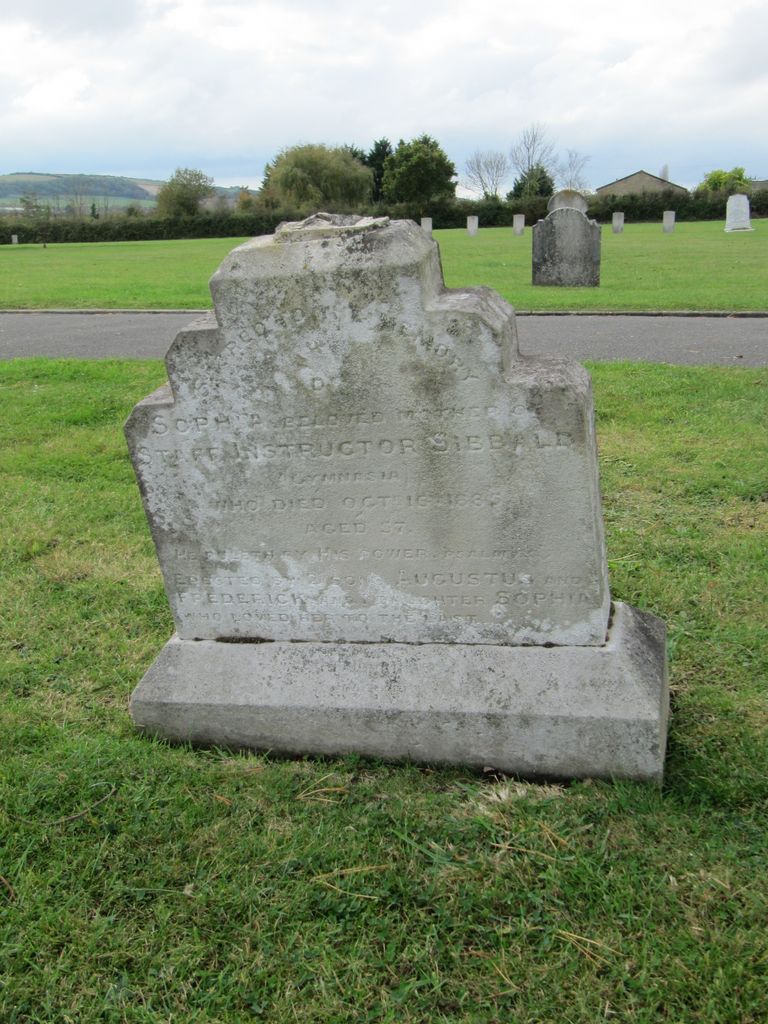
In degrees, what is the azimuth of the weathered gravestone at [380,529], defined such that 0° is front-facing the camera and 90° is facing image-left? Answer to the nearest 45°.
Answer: approximately 0°

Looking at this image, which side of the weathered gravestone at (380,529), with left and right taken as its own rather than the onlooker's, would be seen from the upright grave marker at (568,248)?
back

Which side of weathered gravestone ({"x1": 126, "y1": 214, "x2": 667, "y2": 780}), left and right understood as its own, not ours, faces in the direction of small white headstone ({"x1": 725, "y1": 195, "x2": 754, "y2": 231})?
back

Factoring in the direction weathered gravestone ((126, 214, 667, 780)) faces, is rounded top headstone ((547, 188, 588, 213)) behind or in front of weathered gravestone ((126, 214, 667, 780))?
behind
